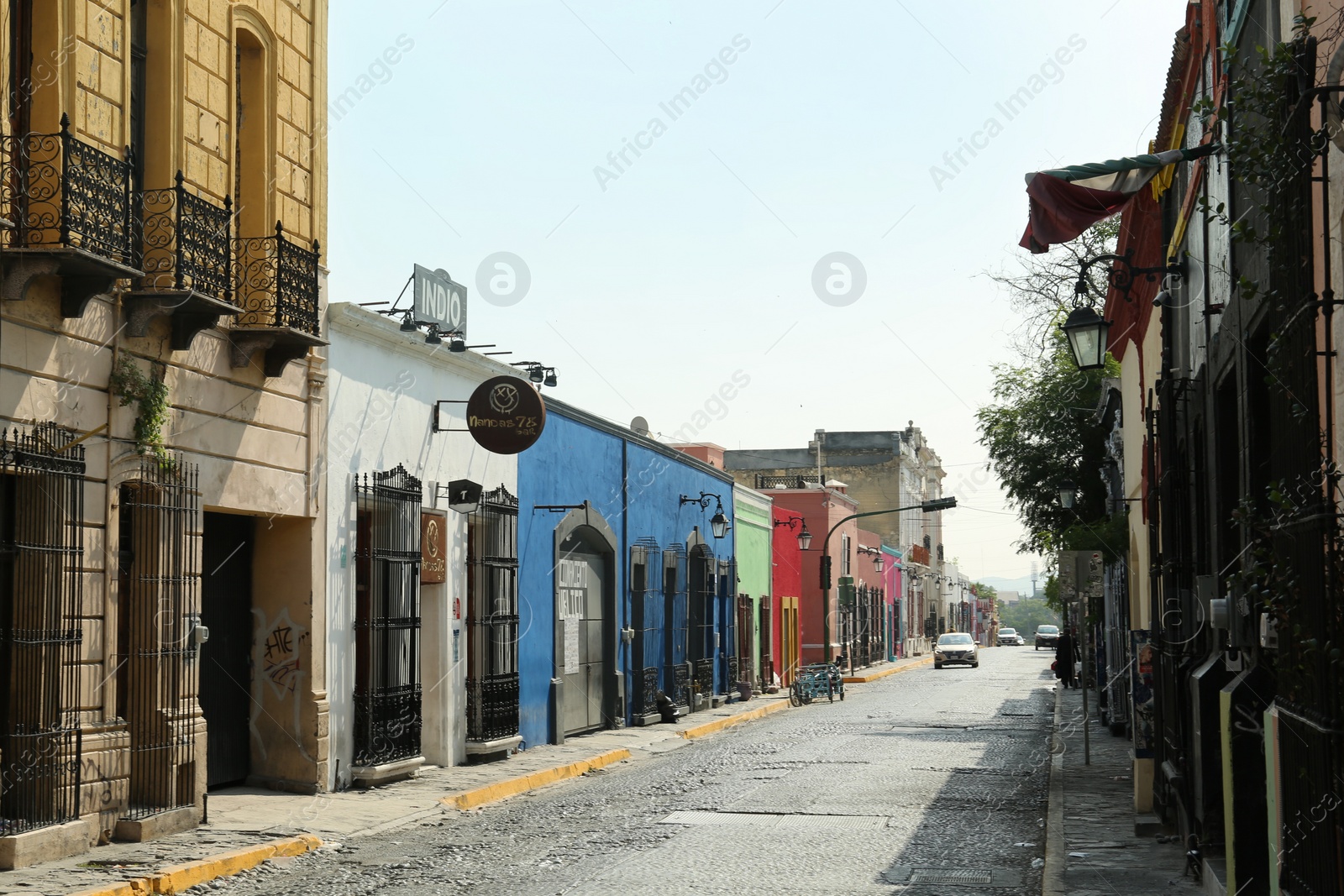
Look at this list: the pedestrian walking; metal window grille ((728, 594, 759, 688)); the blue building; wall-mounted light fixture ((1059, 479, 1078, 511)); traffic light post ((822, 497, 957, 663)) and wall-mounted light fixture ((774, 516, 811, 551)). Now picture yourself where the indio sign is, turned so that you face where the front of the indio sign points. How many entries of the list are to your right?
0

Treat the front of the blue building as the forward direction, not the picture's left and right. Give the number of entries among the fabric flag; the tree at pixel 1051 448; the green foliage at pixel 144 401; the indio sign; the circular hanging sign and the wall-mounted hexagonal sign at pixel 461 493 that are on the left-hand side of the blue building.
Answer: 1

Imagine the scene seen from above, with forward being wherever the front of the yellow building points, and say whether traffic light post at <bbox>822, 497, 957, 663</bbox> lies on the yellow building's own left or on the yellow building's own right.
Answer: on the yellow building's own left

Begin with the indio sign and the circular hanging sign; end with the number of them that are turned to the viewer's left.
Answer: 0

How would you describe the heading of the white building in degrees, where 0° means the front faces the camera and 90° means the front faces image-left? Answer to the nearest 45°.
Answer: approximately 315°

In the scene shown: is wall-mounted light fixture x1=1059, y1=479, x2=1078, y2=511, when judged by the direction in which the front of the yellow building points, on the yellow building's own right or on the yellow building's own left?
on the yellow building's own left

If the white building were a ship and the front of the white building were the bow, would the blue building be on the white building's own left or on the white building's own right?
on the white building's own left

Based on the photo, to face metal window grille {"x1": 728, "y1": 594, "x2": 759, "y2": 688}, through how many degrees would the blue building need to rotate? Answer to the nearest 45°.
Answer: approximately 135° to its left

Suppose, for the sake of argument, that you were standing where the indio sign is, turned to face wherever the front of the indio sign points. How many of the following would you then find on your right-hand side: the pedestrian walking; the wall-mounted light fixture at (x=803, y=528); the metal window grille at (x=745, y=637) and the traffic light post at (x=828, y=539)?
0

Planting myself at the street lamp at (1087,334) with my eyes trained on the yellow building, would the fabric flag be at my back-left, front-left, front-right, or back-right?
front-left

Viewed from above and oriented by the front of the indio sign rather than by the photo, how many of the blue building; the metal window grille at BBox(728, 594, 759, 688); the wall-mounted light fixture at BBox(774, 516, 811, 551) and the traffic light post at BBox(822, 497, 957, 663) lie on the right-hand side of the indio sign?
0

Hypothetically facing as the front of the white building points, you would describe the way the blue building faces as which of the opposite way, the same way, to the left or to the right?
the same way

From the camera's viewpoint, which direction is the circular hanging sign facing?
toward the camera

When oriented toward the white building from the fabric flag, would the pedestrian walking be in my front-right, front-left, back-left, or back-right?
front-right

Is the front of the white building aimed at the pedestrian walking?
no

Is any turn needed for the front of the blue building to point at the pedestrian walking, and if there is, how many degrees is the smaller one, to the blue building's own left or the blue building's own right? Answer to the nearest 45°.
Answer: approximately 90° to the blue building's own left

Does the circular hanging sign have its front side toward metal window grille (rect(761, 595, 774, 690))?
no

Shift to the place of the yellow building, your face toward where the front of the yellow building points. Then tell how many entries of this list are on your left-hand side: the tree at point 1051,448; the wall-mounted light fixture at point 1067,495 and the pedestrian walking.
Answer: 3

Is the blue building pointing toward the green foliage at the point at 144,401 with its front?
no

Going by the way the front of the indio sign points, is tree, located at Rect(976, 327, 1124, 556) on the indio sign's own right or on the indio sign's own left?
on the indio sign's own left

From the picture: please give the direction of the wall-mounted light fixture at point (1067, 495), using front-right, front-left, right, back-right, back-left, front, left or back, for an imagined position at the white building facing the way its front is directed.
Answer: left
